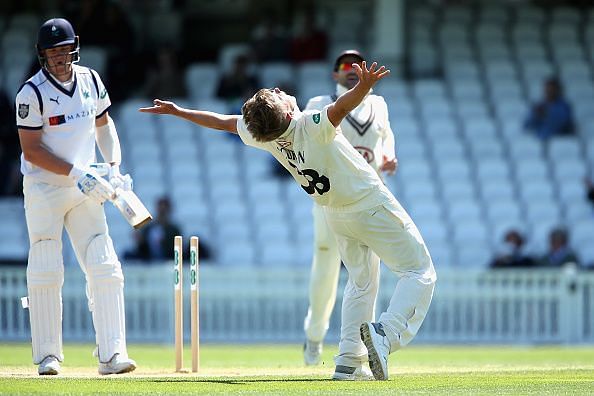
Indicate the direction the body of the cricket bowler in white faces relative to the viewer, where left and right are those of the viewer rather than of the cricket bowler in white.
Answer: facing away from the viewer and to the right of the viewer

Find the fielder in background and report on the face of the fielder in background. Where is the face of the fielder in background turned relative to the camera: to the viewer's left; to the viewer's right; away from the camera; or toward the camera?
toward the camera

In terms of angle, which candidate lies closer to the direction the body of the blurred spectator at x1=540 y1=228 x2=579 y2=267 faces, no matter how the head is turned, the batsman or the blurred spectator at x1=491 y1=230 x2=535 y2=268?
the batsman

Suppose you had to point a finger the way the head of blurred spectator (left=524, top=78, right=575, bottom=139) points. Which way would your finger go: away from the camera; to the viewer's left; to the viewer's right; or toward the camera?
toward the camera

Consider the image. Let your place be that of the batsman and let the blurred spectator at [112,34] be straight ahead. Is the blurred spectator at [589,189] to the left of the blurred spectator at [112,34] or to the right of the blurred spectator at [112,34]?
right

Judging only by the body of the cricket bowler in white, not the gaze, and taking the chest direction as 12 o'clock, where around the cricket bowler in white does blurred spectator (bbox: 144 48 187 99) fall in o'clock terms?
The blurred spectator is roughly at 10 o'clock from the cricket bowler in white.

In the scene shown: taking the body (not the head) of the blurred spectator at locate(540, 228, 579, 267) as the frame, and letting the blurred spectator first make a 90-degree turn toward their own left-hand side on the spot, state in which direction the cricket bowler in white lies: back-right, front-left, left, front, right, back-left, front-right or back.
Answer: right

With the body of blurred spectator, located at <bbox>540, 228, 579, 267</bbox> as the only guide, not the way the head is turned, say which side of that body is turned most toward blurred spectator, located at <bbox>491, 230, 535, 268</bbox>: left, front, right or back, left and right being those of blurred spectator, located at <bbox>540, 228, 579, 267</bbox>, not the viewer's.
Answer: right

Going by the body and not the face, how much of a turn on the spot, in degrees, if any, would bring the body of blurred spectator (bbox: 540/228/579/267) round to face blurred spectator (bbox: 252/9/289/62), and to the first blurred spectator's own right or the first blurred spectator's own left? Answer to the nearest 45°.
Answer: approximately 135° to the first blurred spectator's own right

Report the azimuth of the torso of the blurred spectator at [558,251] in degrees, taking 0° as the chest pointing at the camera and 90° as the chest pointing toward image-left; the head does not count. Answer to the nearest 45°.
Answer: approximately 0°

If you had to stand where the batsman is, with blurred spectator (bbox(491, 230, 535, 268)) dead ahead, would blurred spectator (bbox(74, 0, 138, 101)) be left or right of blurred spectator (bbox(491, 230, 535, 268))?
left

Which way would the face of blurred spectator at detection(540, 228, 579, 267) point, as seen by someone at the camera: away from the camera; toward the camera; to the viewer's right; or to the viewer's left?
toward the camera
